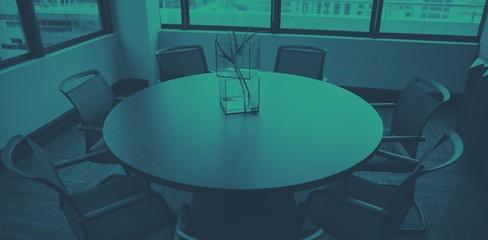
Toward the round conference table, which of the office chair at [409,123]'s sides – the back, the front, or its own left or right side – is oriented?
front

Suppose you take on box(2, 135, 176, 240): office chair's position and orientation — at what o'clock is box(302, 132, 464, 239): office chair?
box(302, 132, 464, 239): office chair is roughly at 1 o'clock from box(2, 135, 176, 240): office chair.

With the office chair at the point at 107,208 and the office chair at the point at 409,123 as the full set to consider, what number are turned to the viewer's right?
1

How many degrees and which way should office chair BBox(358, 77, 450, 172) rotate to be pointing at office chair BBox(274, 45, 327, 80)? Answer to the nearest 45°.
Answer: approximately 90° to its right

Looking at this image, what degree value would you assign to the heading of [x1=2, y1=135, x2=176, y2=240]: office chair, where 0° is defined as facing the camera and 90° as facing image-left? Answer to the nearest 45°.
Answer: approximately 270°

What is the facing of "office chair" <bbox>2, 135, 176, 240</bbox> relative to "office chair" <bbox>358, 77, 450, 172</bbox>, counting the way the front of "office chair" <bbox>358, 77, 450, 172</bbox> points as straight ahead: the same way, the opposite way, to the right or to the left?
the opposite way

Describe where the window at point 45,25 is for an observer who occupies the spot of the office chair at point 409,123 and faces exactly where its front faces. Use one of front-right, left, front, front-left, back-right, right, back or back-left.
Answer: front-right

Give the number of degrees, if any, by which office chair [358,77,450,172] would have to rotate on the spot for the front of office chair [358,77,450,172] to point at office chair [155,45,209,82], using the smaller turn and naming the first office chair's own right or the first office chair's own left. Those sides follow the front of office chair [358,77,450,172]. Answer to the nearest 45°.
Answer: approximately 45° to the first office chair's own right

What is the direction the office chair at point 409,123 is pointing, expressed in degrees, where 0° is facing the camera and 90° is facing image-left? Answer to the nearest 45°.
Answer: approximately 45°

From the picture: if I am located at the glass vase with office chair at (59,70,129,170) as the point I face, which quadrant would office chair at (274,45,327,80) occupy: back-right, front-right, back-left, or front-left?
back-right

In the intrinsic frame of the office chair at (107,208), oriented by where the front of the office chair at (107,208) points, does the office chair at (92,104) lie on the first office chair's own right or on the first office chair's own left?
on the first office chair's own left

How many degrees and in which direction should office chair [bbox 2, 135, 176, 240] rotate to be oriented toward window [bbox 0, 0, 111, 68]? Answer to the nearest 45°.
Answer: approximately 90° to its left
